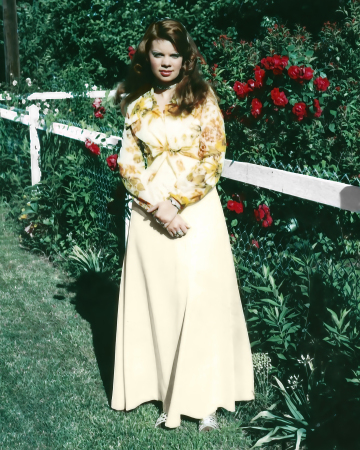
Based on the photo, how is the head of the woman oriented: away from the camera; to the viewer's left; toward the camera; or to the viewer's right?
toward the camera

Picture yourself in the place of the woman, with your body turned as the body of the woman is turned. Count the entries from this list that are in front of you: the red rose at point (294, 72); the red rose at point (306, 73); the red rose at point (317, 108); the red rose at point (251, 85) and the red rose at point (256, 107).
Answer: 0

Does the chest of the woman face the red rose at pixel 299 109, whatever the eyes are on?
no

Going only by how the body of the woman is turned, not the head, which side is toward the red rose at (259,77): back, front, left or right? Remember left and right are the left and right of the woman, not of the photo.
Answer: back

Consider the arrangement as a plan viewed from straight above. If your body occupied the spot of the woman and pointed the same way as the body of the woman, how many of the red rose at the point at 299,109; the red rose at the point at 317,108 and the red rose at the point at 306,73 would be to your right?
0

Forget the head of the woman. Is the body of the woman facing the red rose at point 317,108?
no

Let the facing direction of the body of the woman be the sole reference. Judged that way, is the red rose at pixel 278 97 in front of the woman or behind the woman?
behind

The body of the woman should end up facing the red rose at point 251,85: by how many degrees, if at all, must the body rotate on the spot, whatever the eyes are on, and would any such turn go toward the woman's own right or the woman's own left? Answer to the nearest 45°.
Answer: approximately 180°

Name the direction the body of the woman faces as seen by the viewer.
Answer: toward the camera

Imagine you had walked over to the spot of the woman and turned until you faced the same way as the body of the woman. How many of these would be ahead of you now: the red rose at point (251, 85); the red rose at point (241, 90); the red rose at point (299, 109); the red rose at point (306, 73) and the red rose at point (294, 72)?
0

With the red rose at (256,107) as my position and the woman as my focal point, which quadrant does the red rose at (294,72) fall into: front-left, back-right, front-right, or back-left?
back-left

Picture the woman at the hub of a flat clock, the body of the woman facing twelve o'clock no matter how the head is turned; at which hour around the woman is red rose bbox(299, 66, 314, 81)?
The red rose is roughly at 7 o'clock from the woman.
